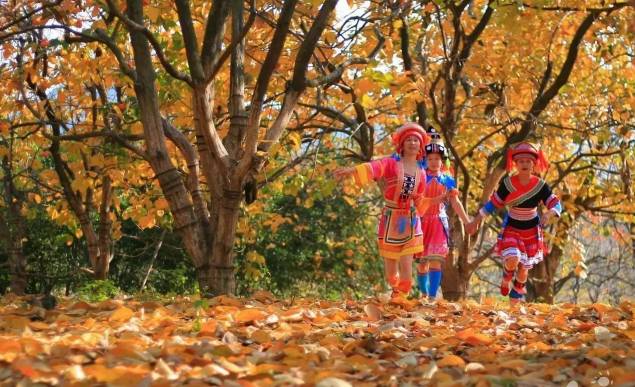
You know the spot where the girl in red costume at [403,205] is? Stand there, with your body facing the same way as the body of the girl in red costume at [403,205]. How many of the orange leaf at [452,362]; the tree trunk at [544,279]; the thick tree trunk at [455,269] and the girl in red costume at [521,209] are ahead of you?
1

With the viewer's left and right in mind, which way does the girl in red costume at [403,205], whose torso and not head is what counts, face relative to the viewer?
facing the viewer

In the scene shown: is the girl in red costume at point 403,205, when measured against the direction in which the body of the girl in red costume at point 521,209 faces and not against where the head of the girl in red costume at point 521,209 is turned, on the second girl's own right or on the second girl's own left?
on the second girl's own right

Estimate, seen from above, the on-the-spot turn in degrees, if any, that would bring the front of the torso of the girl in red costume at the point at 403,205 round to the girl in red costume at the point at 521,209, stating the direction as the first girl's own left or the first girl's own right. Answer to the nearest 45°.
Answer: approximately 135° to the first girl's own left

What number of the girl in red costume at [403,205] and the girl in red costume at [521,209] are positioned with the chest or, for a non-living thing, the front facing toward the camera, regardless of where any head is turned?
2

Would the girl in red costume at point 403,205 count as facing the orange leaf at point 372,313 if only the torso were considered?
yes

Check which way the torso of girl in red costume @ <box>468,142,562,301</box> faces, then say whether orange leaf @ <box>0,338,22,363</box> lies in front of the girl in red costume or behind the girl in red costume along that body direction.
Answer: in front

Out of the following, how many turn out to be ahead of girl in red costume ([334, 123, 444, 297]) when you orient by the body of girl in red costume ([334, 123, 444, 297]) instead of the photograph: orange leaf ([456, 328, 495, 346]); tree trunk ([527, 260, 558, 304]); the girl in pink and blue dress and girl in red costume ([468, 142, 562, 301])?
1

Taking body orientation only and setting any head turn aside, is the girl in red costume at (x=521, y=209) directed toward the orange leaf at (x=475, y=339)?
yes

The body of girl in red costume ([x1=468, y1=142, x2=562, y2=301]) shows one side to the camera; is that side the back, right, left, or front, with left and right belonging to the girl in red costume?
front
